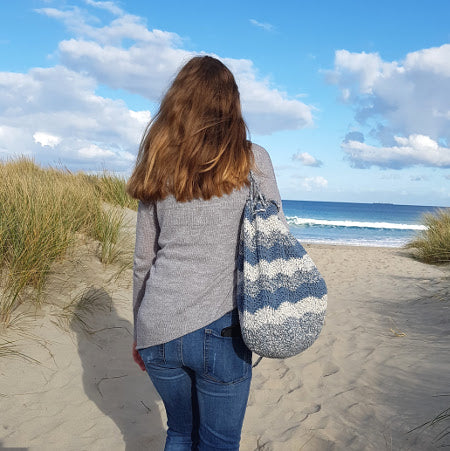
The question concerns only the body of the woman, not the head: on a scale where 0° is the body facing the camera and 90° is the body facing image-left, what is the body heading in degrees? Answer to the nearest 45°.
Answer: approximately 180°

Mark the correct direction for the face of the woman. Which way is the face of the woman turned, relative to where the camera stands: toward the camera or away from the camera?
away from the camera

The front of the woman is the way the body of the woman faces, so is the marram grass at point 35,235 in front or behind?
in front

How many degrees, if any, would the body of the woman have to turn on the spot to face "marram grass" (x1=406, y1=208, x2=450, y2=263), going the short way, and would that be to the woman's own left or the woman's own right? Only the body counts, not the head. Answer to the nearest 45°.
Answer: approximately 45° to the woman's own right
